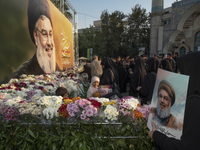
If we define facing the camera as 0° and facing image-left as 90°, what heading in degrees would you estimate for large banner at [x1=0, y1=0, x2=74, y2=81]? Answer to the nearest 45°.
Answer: approximately 315°

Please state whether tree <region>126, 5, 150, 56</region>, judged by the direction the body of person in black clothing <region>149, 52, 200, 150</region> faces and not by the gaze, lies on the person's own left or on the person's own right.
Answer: on the person's own right

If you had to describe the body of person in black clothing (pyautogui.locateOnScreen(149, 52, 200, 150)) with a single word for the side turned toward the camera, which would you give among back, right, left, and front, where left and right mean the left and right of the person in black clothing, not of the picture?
left

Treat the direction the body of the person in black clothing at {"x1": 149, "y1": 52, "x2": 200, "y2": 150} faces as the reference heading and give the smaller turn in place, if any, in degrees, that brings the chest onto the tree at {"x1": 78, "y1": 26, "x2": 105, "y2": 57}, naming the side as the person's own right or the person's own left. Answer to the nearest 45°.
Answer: approximately 45° to the person's own right

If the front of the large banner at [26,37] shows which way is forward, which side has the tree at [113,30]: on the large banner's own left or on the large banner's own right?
on the large banner's own left
